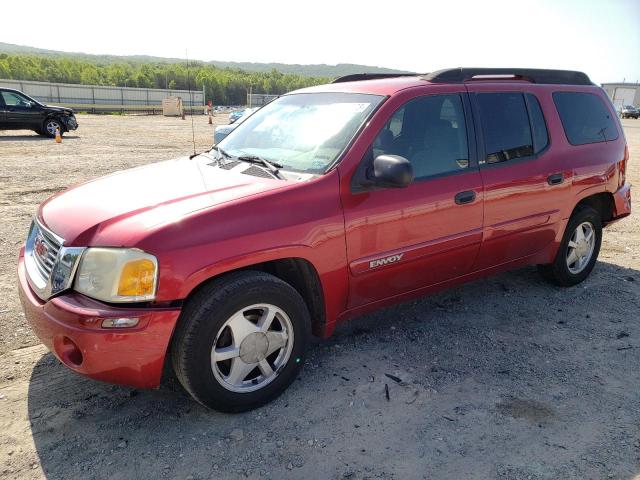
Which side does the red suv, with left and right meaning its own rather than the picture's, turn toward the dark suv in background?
right

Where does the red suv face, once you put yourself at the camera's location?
facing the viewer and to the left of the viewer
